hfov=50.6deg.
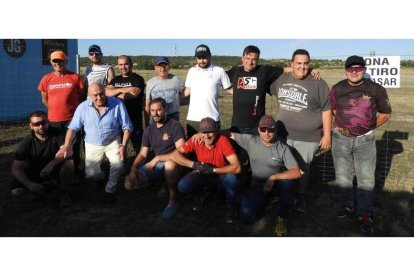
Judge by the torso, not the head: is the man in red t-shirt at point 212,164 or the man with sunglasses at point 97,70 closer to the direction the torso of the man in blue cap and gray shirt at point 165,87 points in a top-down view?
the man in red t-shirt

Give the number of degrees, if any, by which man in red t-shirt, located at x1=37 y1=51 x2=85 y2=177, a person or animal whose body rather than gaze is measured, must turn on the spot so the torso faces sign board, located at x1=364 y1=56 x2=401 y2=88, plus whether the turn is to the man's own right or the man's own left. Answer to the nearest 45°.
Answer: approximately 90° to the man's own left

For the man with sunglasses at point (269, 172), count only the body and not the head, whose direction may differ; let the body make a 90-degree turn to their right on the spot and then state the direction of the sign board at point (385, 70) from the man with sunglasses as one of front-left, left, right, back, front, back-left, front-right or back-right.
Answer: back-right

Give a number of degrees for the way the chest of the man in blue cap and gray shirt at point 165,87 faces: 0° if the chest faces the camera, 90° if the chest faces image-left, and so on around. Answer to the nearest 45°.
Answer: approximately 0°

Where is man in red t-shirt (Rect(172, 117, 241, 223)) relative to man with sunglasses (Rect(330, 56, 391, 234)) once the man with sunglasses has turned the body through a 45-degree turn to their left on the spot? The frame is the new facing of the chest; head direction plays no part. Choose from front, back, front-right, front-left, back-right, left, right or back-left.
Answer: back-right

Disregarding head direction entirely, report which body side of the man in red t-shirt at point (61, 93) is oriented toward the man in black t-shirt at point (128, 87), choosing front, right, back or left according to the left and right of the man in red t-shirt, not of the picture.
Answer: left

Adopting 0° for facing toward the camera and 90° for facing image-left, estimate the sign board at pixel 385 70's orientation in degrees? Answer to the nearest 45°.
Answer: approximately 0°
